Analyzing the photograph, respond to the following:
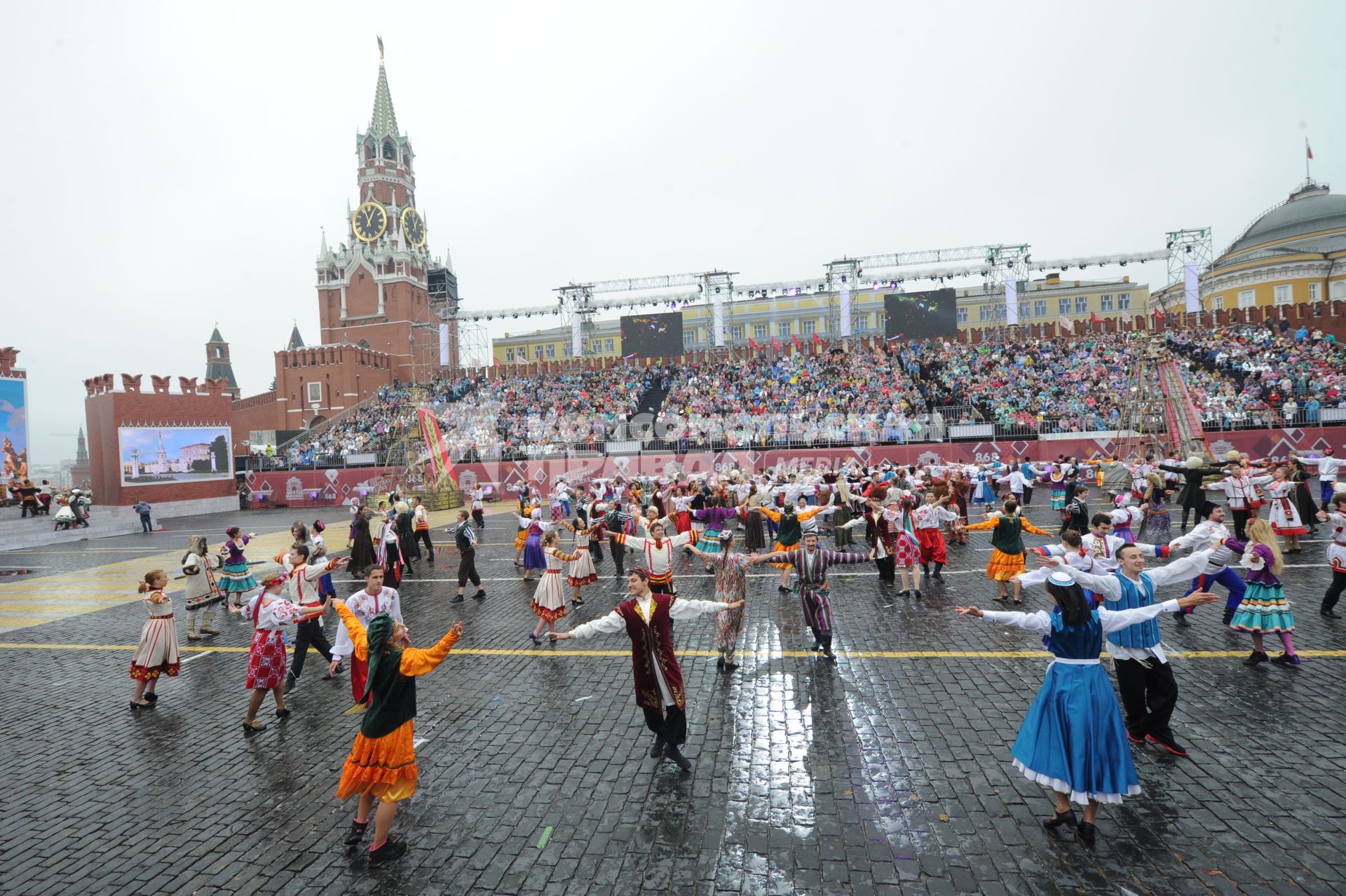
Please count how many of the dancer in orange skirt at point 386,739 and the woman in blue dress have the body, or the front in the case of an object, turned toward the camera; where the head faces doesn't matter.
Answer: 0

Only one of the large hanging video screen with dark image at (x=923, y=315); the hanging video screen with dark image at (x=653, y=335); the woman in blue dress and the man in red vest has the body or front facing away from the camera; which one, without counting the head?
the woman in blue dress

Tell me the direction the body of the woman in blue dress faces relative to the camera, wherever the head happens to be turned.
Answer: away from the camera

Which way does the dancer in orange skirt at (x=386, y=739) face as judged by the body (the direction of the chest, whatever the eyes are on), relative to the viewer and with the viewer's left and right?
facing away from the viewer and to the right of the viewer

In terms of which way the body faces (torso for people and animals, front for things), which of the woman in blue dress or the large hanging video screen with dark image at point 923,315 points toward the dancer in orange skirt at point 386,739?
the large hanging video screen with dark image

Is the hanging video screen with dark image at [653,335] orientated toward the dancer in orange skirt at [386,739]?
yes

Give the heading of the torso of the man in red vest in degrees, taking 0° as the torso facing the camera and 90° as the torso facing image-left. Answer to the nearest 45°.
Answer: approximately 0°
